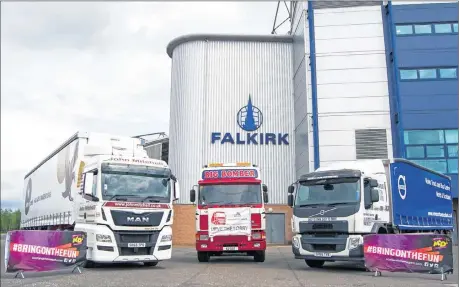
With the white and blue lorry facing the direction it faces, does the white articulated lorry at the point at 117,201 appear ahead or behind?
ahead

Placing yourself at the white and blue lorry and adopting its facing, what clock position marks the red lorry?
The red lorry is roughly at 2 o'clock from the white and blue lorry.

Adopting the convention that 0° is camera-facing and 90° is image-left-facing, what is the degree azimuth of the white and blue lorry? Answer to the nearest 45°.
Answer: approximately 45°

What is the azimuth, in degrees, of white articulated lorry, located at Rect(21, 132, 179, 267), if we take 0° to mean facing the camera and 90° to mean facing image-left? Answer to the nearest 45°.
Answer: approximately 315°

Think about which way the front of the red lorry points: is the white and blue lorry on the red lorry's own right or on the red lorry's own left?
on the red lorry's own left

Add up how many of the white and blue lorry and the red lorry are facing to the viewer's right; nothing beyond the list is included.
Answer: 0

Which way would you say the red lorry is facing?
toward the camera

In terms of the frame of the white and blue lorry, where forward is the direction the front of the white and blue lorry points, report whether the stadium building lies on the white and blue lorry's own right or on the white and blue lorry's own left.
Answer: on the white and blue lorry's own right

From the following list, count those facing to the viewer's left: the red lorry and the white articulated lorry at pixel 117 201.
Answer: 0

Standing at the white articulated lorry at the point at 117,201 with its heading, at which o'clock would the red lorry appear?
The red lorry is roughly at 10 o'clock from the white articulated lorry.

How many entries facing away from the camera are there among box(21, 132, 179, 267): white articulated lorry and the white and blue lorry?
0

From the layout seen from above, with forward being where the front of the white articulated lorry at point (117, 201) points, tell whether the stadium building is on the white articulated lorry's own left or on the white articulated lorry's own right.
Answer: on the white articulated lorry's own left

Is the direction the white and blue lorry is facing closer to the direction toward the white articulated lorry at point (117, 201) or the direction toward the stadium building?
the white articulated lorry

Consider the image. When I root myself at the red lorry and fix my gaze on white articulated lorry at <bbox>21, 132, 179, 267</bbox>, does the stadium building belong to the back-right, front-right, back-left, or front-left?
back-right

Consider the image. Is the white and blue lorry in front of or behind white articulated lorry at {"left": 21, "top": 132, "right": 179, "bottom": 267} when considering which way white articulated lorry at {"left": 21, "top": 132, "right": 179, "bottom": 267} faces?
in front

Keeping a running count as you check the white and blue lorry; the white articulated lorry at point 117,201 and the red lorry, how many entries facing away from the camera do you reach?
0
